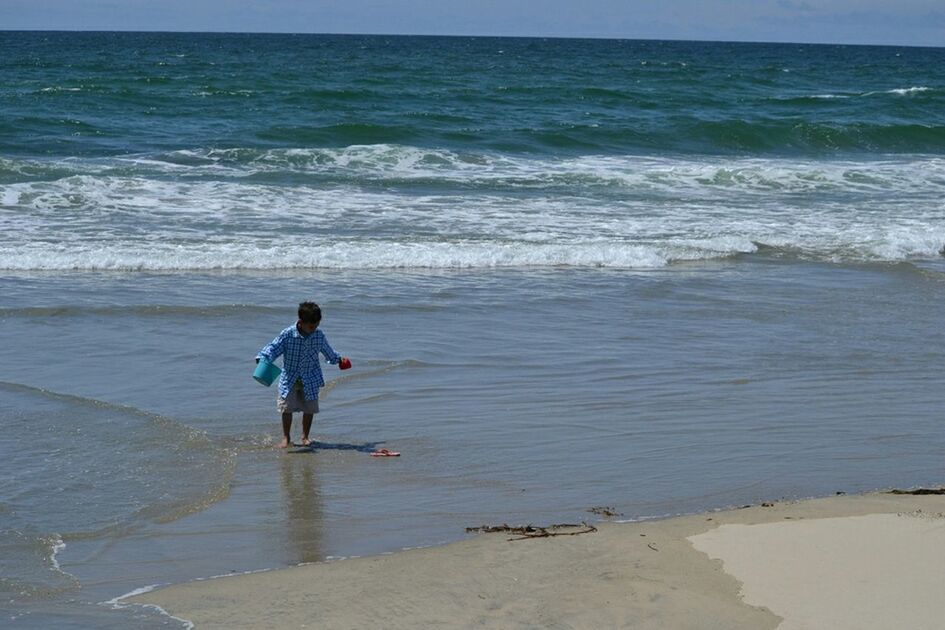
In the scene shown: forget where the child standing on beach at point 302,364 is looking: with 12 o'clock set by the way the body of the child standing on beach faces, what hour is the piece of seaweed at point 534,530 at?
The piece of seaweed is roughly at 11 o'clock from the child standing on beach.

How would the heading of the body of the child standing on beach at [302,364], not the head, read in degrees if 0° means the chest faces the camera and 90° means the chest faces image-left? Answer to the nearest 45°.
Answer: approximately 0°
